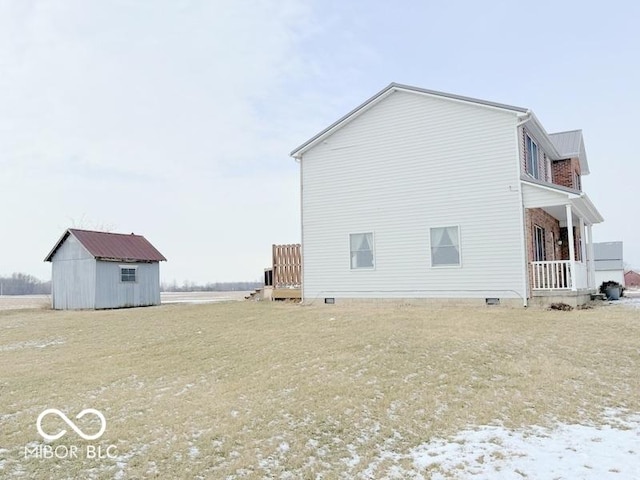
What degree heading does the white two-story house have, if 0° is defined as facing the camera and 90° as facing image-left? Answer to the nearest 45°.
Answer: approximately 270°

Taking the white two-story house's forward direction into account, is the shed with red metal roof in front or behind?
behind

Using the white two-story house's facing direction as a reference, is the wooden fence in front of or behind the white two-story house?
behind
